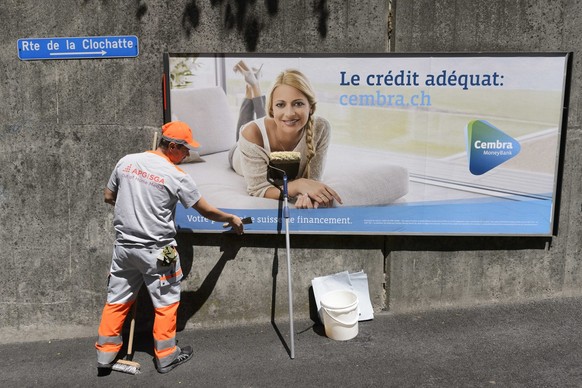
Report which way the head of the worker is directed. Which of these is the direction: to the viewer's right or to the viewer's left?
to the viewer's right

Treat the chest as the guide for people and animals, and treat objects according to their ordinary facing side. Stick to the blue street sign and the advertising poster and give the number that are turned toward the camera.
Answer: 2

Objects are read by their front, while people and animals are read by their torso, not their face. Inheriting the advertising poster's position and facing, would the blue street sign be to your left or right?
on your right

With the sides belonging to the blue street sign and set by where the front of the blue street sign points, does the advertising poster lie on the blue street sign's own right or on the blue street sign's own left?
on the blue street sign's own left

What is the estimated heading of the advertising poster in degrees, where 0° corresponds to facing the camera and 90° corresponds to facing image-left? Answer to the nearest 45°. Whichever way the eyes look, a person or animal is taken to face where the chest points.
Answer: approximately 0°

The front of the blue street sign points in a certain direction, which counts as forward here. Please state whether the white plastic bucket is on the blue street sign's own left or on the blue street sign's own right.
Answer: on the blue street sign's own left
